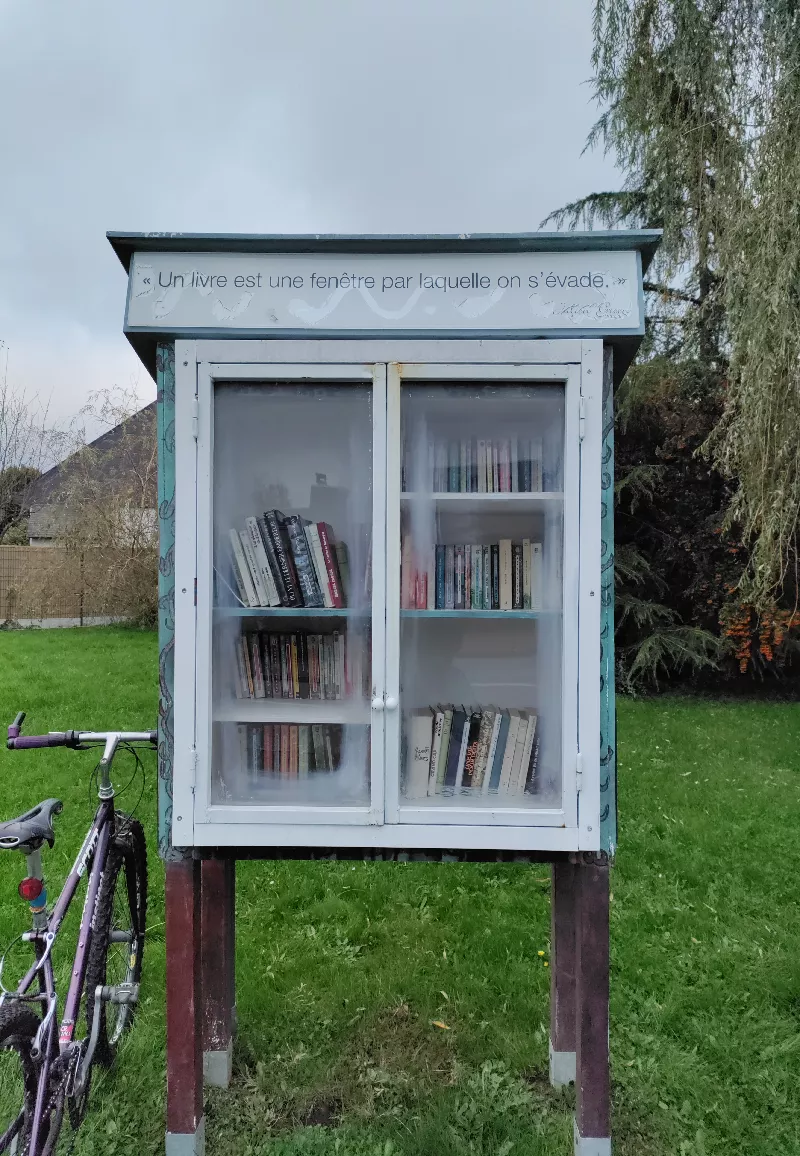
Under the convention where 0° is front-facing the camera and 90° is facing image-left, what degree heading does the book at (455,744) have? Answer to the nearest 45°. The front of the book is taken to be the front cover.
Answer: approximately 270°

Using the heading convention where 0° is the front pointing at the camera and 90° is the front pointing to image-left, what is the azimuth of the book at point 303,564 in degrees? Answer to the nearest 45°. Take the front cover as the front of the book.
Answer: approximately 270°

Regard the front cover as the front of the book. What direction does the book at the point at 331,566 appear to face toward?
to the viewer's right

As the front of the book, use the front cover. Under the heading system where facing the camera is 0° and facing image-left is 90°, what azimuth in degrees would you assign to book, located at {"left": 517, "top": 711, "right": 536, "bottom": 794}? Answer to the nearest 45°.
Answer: approximately 270°

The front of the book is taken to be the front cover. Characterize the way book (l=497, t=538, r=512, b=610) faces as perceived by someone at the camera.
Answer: facing to the right of the viewer
